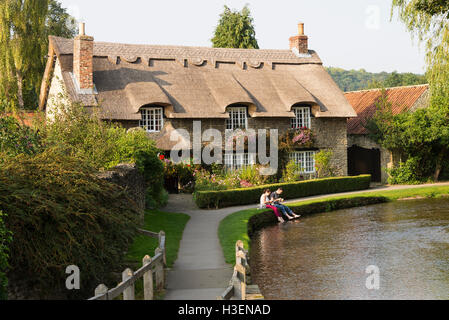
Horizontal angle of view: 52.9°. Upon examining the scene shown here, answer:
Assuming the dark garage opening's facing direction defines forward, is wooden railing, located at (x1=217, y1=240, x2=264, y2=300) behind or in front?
in front

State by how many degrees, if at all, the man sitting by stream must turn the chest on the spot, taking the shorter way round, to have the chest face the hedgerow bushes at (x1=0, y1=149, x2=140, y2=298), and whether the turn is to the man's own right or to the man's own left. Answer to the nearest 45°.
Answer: approximately 45° to the man's own right

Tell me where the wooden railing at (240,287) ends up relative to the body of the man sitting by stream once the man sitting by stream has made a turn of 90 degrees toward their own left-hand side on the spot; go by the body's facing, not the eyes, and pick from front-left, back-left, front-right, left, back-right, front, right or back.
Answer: back-right

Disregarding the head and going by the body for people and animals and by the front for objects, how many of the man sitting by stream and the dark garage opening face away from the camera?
0

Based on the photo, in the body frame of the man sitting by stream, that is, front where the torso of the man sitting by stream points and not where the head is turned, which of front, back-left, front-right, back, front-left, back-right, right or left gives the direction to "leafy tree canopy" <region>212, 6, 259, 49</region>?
back-left

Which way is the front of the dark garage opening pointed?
toward the camera

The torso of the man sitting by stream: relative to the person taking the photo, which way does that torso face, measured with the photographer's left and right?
facing the viewer and to the right of the viewer

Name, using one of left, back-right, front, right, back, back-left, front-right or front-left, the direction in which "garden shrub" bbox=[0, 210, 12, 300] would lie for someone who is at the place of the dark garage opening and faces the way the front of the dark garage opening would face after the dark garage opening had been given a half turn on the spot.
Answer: back

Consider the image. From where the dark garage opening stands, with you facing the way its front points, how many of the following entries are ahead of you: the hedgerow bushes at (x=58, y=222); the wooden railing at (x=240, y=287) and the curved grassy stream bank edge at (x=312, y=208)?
3
